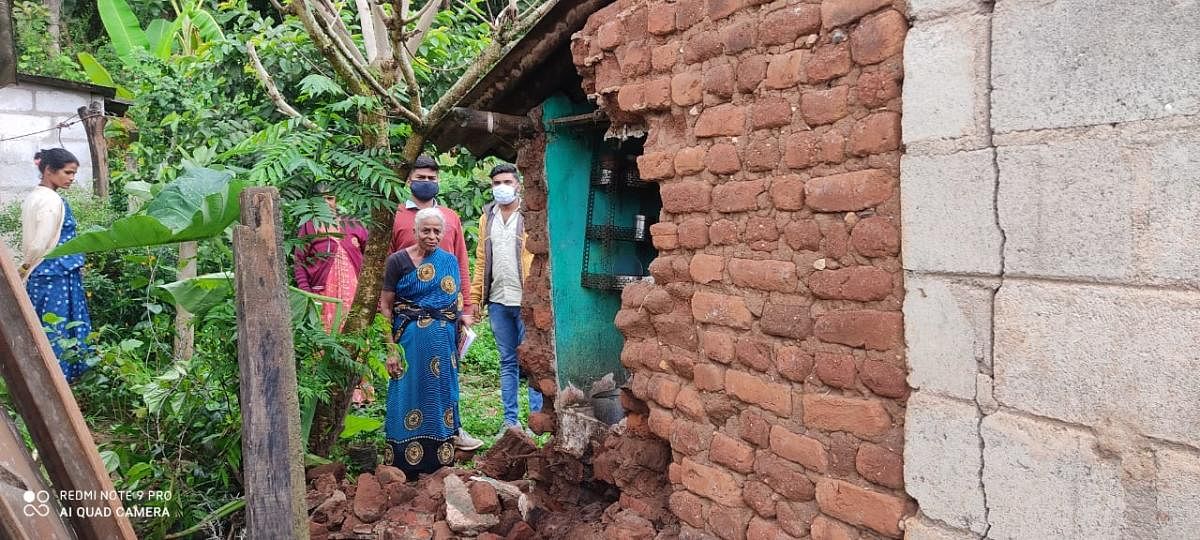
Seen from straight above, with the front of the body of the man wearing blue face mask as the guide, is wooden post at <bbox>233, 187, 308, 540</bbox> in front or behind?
in front

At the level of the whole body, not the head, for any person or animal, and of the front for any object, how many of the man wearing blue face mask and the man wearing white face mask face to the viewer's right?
0

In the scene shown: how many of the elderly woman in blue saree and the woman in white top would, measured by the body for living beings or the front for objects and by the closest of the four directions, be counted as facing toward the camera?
1

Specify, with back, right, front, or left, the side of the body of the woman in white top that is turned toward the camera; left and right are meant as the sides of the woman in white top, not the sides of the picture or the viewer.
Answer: right

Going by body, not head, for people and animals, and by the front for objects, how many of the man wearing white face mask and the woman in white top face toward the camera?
1

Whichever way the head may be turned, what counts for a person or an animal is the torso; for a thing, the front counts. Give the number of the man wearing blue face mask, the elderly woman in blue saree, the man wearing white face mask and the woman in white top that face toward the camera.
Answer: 3

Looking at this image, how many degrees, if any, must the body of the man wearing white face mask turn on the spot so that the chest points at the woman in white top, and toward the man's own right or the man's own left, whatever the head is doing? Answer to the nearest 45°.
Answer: approximately 90° to the man's own right

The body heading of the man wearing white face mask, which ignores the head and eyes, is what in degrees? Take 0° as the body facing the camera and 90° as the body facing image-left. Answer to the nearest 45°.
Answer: approximately 0°
